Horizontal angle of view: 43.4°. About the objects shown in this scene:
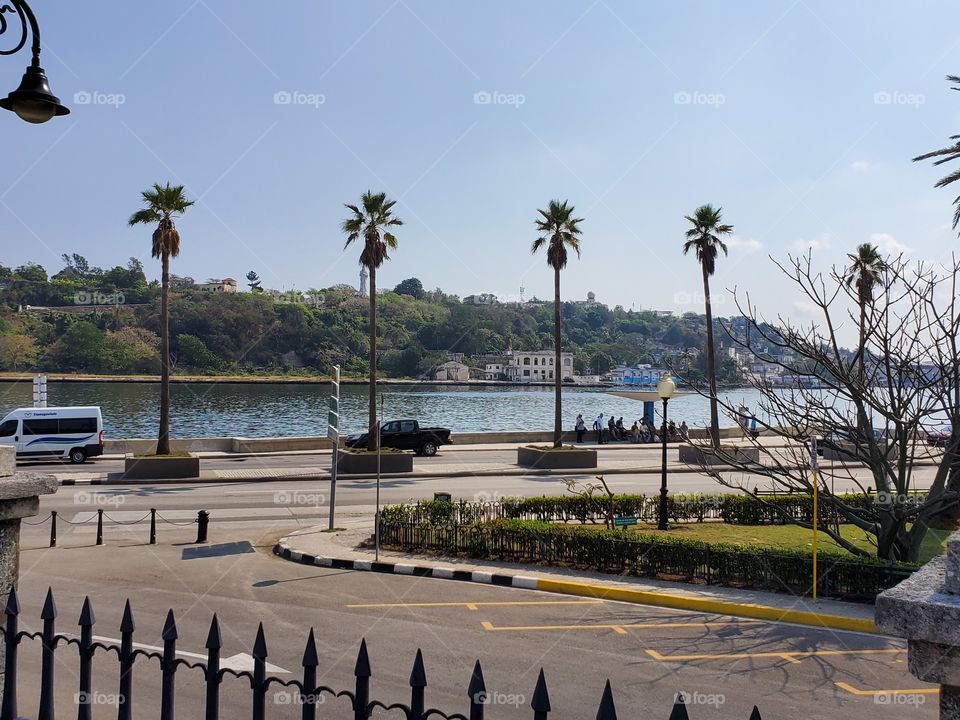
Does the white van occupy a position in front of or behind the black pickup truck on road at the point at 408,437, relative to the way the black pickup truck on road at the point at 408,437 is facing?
in front

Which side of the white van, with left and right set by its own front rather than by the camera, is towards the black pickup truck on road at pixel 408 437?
back

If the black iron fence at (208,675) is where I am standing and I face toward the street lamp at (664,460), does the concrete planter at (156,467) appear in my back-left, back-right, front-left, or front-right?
front-left

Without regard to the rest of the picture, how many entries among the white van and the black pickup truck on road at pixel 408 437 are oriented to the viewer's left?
2

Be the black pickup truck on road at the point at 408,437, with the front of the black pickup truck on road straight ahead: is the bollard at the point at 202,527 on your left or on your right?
on your left

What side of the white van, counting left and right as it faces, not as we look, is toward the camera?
left

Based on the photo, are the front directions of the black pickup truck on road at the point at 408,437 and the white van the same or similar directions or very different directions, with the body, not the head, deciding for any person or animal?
same or similar directions

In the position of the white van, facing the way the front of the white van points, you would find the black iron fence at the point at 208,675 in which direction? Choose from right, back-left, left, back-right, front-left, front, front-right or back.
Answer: left

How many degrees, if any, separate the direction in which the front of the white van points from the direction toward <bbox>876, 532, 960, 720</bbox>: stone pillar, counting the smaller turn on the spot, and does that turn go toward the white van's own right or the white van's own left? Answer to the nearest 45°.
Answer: approximately 90° to the white van's own left

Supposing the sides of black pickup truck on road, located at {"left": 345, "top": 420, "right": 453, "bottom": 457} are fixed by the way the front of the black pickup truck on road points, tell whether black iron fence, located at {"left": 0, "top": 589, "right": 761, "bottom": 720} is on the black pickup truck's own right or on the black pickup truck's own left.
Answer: on the black pickup truck's own left

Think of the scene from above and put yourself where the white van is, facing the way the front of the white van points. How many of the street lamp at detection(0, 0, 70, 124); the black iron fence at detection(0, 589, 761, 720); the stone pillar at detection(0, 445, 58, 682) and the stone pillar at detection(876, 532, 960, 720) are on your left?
4

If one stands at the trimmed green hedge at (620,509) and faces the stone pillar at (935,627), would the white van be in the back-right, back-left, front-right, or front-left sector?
back-right

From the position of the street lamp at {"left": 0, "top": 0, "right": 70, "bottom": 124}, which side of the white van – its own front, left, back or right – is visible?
left

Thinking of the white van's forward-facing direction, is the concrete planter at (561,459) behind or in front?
behind

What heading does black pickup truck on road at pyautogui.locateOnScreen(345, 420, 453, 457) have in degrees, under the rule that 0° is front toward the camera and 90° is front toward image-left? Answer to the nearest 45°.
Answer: approximately 90°
